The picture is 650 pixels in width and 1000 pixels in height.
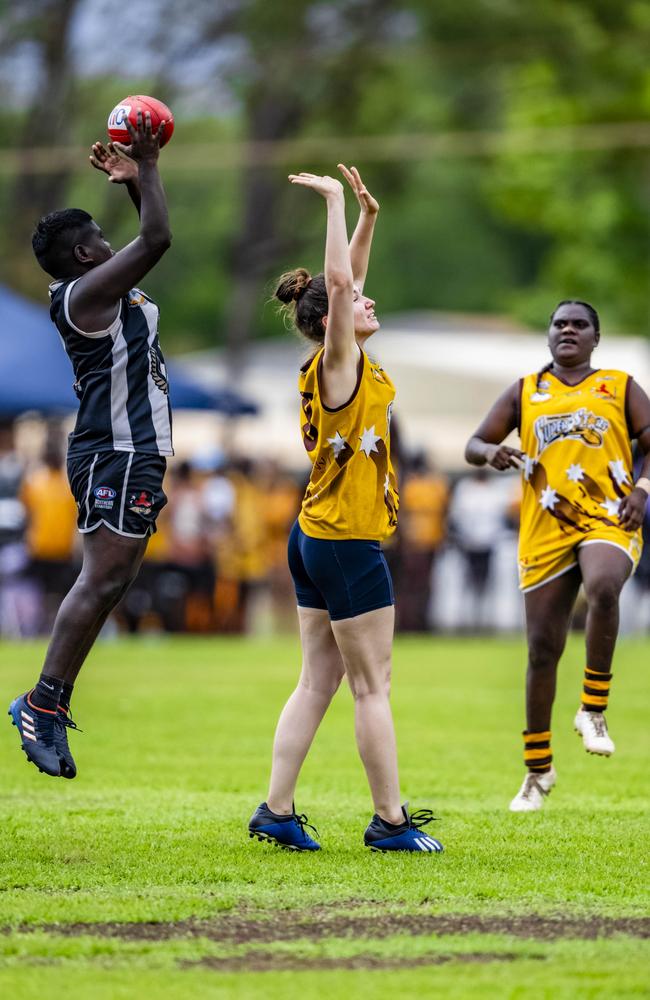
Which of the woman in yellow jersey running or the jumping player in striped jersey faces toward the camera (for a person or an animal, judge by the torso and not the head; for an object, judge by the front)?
the woman in yellow jersey running

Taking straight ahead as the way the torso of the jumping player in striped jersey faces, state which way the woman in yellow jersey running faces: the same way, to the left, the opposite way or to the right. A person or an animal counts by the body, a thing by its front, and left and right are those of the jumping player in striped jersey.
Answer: to the right

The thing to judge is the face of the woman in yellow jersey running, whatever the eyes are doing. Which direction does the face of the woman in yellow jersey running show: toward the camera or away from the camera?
toward the camera

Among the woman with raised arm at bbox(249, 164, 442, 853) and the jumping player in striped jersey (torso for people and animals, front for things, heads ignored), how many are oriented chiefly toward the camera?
0

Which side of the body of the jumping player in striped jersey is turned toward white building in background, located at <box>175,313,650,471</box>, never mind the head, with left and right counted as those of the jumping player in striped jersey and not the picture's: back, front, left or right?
left

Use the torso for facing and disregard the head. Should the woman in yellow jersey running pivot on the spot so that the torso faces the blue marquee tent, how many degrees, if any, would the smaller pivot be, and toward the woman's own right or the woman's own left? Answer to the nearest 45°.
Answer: approximately 135° to the woman's own right

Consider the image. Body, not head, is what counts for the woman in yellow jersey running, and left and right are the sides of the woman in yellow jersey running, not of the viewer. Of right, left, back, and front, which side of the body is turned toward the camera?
front

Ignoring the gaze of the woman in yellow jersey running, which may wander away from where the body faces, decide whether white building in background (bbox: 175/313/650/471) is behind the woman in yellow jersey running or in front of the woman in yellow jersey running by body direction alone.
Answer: behind

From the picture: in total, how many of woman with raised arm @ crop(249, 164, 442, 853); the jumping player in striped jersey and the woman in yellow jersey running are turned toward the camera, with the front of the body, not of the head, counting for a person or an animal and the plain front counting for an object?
1

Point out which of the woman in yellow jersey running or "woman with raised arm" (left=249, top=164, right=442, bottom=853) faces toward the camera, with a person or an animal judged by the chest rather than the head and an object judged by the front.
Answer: the woman in yellow jersey running

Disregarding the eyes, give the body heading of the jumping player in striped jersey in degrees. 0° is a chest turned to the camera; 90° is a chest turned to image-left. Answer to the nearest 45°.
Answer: approximately 270°
